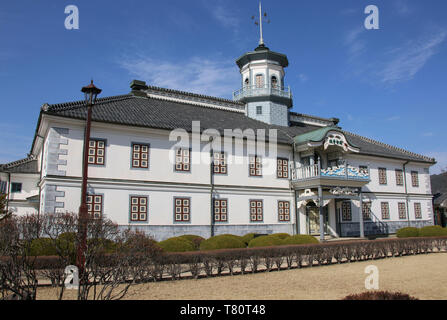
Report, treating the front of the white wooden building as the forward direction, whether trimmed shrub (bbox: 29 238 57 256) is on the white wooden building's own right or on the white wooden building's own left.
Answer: on the white wooden building's own right

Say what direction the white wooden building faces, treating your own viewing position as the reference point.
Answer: facing the viewer and to the right of the viewer

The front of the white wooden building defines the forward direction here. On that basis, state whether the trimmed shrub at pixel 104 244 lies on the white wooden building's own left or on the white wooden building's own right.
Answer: on the white wooden building's own right

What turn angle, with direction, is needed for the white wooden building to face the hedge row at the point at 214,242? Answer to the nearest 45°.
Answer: approximately 45° to its right

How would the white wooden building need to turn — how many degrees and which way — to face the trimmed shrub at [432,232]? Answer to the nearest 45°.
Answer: approximately 45° to its left
